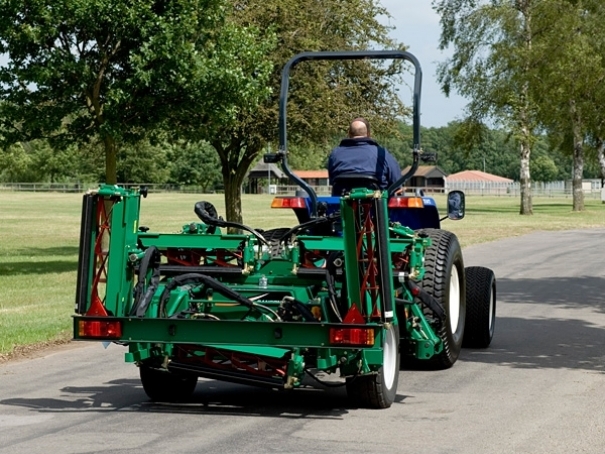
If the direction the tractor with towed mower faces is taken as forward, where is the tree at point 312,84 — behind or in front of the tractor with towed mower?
in front

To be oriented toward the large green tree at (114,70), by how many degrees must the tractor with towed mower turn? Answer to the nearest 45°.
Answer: approximately 45° to its left

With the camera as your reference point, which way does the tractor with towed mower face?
facing away from the viewer and to the right of the viewer

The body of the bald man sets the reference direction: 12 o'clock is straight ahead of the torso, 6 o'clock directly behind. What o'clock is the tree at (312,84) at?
The tree is roughly at 12 o'clock from the bald man.

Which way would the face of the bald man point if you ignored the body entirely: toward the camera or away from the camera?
away from the camera

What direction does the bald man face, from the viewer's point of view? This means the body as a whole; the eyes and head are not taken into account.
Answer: away from the camera
